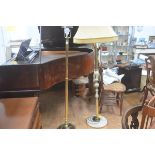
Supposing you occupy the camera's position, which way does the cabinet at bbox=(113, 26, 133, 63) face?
facing the viewer

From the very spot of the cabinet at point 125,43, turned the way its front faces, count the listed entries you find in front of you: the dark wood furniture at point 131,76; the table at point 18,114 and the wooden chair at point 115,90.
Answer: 3

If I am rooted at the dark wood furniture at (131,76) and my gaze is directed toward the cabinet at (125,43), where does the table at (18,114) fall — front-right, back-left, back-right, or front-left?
back-left

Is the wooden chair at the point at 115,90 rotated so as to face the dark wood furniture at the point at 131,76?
no

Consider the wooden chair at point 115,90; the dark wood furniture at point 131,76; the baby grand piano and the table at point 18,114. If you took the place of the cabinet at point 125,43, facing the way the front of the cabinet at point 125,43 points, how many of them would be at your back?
0

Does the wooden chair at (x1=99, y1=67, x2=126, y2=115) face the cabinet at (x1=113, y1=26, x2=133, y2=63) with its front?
no

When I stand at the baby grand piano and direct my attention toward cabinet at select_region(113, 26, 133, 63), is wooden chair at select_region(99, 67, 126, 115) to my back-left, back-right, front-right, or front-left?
front-right

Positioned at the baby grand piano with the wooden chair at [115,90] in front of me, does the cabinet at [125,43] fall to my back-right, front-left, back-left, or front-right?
front-left

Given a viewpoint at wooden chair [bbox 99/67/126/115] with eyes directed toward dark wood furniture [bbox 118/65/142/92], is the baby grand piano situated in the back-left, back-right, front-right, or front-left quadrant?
back-left

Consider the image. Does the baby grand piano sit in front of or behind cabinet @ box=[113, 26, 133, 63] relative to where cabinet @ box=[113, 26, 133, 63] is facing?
in front

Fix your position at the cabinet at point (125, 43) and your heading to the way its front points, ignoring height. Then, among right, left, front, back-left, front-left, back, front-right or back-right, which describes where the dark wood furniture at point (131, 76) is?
front
